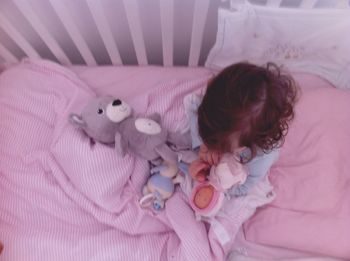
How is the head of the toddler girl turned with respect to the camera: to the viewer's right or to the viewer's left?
to the viewer's left

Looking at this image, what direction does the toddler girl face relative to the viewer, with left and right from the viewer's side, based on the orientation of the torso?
facing the viewer and to the left of the viewer
